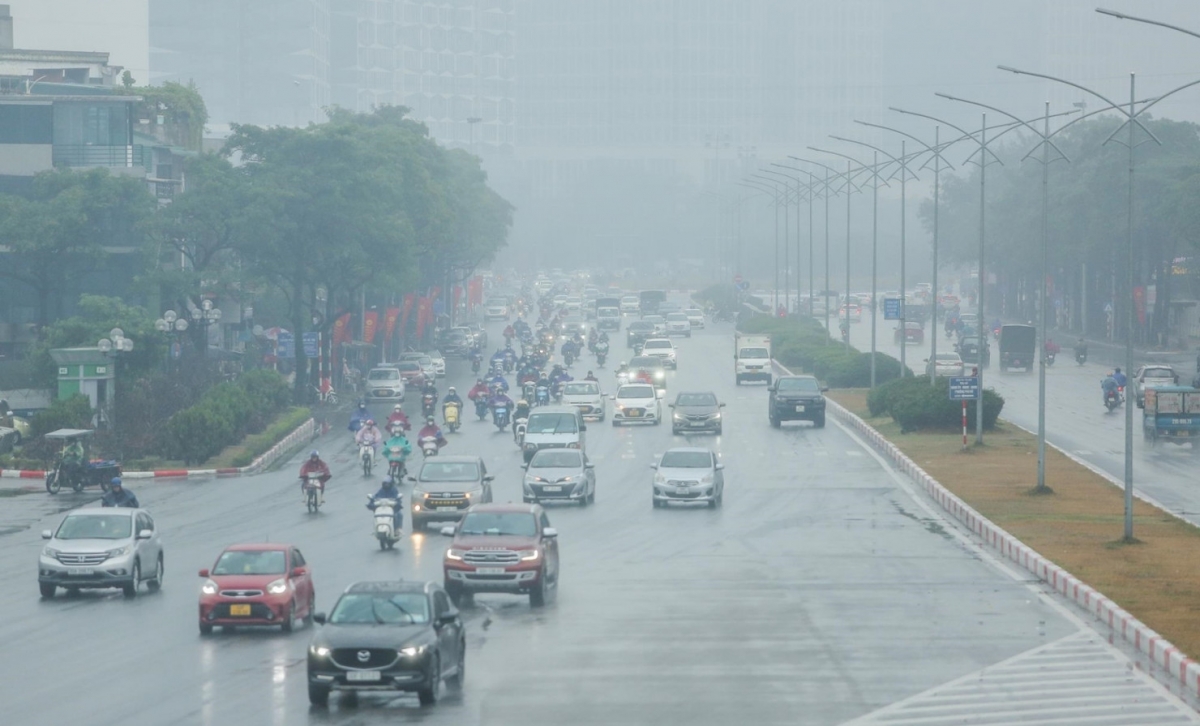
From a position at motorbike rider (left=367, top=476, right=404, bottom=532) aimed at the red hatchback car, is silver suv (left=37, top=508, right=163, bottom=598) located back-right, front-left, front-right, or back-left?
front-right

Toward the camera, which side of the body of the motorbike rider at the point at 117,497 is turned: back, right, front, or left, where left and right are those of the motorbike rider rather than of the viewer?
front

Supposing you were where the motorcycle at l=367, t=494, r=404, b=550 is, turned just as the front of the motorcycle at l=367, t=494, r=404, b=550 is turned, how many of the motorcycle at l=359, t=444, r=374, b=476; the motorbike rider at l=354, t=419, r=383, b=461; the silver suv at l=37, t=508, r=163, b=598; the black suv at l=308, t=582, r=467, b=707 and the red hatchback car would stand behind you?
2

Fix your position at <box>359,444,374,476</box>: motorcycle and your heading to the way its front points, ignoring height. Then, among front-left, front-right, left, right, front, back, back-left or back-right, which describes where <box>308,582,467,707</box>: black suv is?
front

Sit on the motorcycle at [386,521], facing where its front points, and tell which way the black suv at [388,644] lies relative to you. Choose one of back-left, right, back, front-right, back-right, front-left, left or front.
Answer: front

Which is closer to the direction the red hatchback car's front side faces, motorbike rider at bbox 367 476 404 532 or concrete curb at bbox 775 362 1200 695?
the concrete curb

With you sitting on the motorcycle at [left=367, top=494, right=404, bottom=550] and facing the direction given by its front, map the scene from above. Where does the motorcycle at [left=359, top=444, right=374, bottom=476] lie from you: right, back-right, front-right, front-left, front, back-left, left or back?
back

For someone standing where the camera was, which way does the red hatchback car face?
facing the viewer

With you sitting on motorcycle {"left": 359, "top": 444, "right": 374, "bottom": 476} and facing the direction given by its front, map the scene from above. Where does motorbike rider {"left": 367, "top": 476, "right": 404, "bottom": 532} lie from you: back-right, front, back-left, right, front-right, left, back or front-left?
front

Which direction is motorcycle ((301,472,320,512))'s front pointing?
toward the camera

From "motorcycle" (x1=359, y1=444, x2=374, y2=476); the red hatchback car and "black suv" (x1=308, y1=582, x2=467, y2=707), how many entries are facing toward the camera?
3

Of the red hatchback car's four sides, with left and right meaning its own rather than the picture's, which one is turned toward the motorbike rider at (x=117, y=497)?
back

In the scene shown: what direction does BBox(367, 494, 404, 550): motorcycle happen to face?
toward the camera

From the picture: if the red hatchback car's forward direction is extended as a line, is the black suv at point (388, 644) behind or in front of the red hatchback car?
in front
